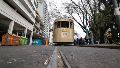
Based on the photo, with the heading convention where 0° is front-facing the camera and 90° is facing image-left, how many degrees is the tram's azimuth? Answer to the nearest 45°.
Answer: approximately 0°
